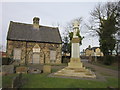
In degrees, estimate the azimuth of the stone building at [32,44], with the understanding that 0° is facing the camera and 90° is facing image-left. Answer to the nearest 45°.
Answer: approximately 0°
